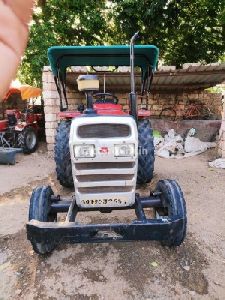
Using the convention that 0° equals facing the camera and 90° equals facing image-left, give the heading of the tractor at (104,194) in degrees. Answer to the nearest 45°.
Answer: approximately 0°

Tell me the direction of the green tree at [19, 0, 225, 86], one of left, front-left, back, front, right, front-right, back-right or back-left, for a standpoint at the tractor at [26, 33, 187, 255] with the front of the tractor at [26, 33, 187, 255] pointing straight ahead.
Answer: back

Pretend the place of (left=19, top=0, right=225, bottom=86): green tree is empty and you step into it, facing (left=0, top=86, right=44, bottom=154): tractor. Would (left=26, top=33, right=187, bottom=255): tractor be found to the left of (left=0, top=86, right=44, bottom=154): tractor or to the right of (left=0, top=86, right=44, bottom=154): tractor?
left

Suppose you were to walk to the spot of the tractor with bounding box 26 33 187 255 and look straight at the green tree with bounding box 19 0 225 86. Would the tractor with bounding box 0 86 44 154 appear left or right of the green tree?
left
